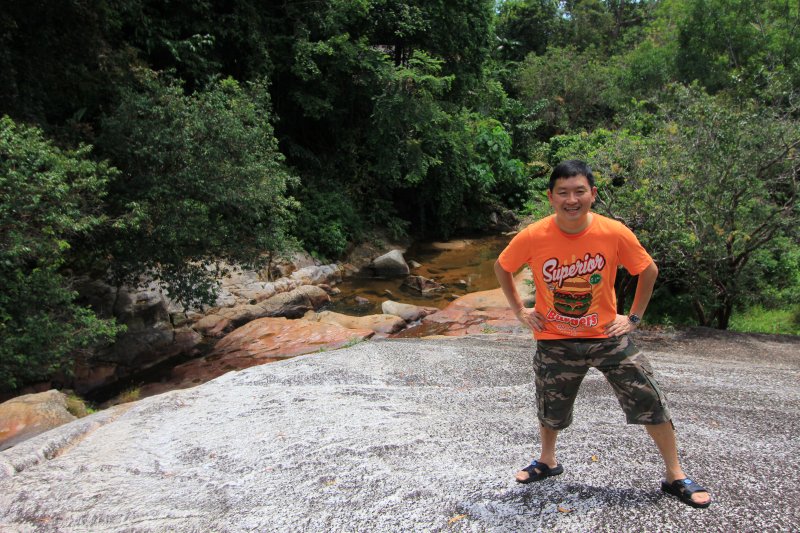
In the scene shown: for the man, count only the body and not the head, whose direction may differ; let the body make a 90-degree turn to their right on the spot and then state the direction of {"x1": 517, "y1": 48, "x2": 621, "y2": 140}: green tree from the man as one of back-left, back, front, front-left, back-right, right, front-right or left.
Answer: right

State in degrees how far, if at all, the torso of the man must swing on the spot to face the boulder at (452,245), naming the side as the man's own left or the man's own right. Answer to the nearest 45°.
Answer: approximately 180°

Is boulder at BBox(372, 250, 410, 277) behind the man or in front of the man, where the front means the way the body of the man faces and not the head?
behind

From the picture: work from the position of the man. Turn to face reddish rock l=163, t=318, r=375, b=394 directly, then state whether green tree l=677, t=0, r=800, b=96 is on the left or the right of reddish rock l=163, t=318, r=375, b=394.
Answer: right

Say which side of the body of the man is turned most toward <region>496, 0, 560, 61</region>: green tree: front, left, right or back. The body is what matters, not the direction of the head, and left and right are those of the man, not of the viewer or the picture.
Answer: back

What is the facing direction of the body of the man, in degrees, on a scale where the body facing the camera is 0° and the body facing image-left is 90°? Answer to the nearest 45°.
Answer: approximately 0°

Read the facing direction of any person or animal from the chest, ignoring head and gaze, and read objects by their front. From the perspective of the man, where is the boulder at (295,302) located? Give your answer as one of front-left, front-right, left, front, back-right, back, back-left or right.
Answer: back-right
